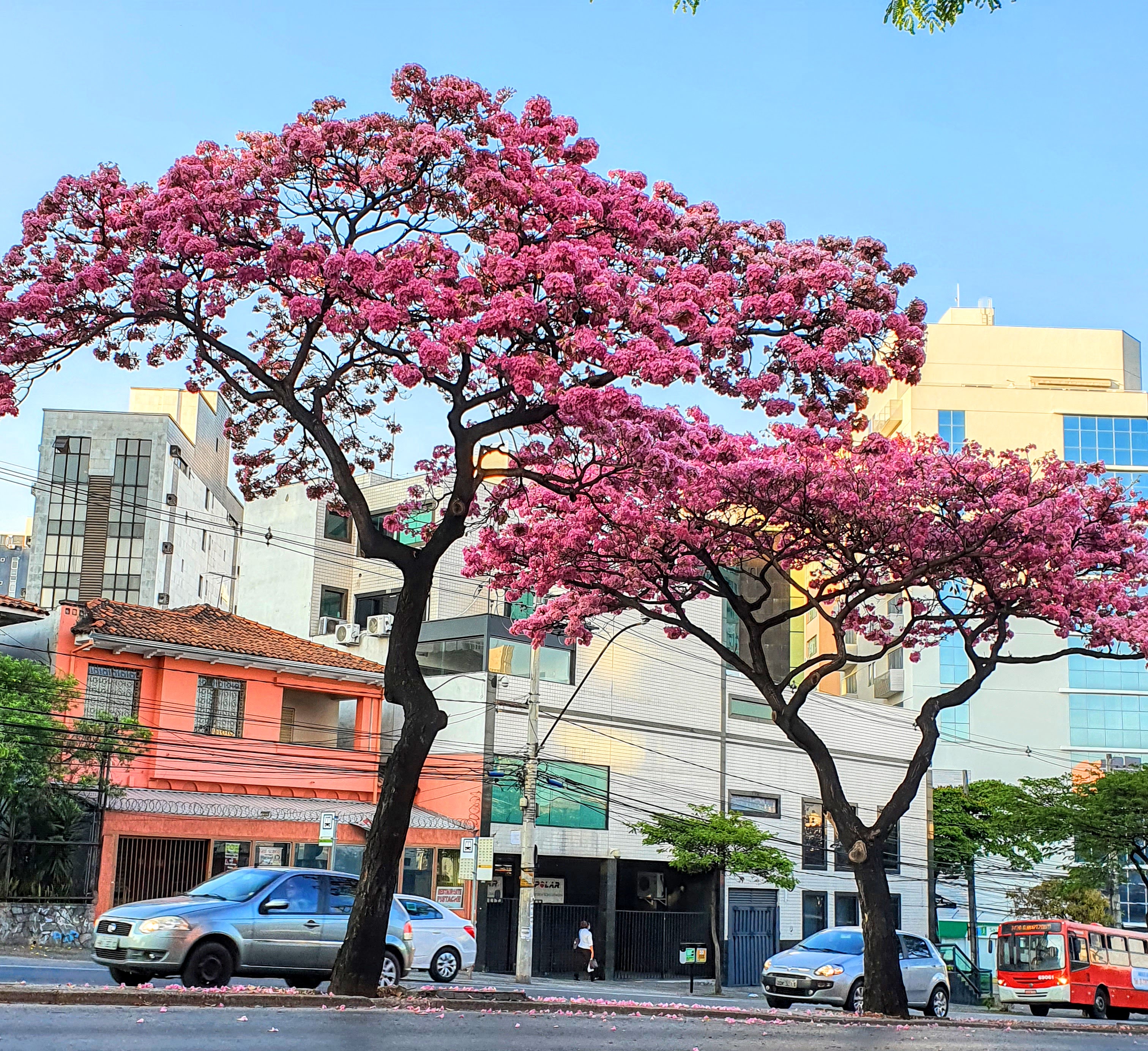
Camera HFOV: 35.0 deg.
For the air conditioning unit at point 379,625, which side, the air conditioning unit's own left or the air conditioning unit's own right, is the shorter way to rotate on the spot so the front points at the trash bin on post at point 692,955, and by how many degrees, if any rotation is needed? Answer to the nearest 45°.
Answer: approximately 90° to the air conditioning unit's own left

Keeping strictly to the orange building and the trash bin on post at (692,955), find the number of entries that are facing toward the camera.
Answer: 2

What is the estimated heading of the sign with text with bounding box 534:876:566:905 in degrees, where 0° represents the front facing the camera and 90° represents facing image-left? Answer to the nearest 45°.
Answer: approximately 0°

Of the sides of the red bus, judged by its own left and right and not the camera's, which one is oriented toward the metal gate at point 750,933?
front

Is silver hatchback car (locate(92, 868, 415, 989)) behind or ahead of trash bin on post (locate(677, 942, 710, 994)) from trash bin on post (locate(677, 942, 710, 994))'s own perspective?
ahead

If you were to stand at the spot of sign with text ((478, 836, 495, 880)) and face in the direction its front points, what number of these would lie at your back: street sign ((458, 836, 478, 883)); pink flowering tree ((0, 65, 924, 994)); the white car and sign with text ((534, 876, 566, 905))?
1

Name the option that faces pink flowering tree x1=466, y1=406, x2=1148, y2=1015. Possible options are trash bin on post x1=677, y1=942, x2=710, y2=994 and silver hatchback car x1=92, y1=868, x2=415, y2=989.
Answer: the trash bin on post

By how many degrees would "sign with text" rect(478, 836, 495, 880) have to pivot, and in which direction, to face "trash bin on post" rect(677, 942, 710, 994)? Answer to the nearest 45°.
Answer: approximately 135° to its left

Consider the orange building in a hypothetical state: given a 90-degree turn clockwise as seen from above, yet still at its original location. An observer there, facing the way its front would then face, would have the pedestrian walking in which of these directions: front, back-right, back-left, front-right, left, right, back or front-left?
back

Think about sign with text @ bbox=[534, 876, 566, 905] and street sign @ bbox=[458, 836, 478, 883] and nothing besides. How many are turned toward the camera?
2
